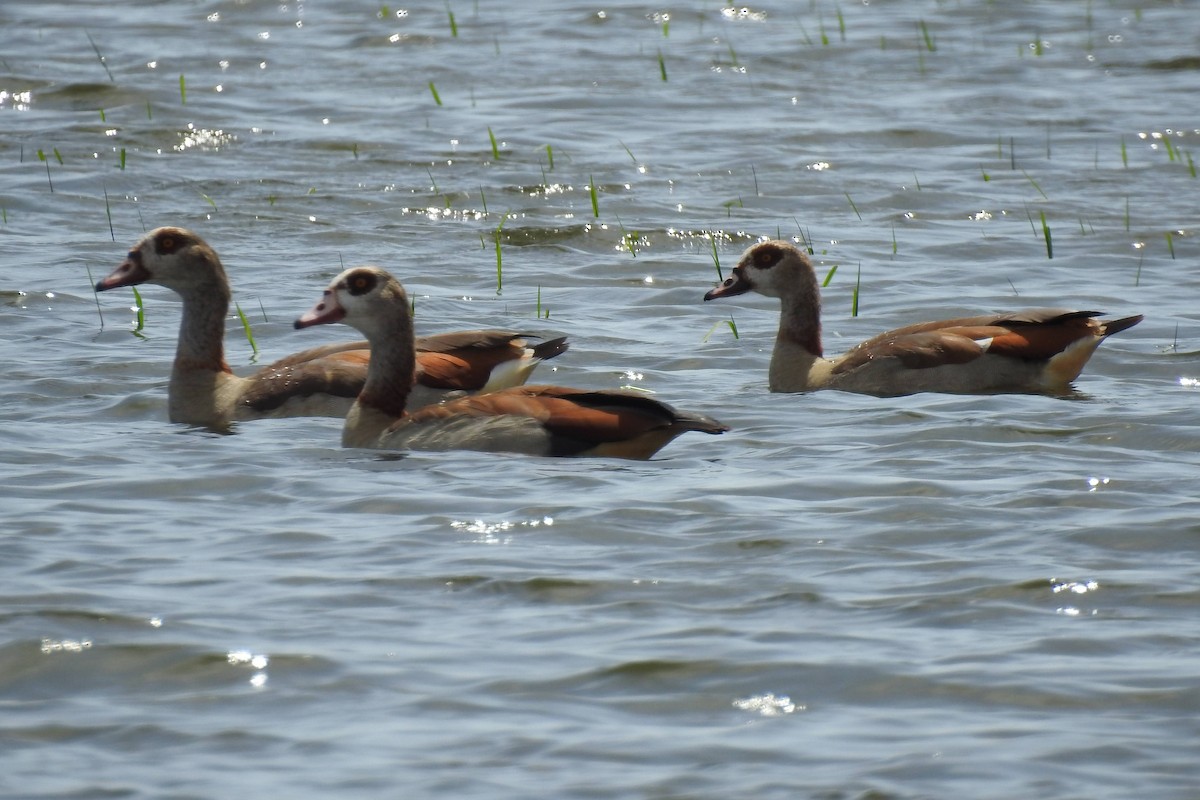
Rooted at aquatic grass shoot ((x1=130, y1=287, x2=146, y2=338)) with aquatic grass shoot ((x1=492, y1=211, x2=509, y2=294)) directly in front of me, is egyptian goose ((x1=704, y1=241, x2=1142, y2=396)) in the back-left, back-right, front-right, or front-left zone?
front-right

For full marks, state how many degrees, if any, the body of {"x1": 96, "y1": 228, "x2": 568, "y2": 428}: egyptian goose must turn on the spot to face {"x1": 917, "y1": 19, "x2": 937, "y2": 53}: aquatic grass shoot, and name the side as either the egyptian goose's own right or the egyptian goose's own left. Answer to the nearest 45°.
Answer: approximately 135° to the egyptian goose's own right

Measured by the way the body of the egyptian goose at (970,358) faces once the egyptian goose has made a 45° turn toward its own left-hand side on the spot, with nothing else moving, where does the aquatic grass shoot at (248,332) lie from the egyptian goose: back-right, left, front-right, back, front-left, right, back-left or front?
front-right

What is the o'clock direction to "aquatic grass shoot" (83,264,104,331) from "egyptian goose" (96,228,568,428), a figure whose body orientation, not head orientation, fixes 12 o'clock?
The aquatic grass shoot is roughly at 2 o'clock from the egyptian goose.

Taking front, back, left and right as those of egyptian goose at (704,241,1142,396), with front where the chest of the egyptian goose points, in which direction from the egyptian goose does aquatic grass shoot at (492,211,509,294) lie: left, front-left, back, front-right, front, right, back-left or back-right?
front-right

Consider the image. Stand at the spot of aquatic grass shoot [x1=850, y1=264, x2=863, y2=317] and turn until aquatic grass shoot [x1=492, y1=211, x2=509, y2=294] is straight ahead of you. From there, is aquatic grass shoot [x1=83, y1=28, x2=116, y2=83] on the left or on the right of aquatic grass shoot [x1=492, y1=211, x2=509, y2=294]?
right

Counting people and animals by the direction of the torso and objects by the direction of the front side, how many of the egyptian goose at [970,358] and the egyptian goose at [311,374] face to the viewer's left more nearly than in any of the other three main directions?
2

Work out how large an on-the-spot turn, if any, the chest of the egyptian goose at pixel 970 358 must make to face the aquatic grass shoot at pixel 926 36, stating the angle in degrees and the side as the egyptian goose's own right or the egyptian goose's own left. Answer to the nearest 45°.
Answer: approximately 90° to the egyptian goose's own right

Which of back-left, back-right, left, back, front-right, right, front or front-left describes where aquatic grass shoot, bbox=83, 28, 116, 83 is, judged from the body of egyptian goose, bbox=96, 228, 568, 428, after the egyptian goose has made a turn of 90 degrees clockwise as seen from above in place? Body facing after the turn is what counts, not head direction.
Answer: front

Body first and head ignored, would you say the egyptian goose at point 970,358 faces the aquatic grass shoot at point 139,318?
yes

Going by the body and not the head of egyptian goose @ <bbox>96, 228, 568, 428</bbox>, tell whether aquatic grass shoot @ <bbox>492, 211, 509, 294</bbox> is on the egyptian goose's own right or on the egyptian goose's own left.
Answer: on the egyptian goose's own right

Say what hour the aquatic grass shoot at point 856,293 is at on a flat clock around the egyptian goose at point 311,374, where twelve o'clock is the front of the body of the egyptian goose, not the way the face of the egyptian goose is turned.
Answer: The aquatic grass shoot is roughly at 5 o'clock from the egyptian goose.

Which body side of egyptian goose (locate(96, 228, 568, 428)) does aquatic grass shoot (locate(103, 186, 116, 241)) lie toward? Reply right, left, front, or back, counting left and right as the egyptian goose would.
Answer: right

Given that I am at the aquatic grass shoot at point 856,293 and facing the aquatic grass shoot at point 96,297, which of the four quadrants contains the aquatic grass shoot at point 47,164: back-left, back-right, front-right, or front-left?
front-right

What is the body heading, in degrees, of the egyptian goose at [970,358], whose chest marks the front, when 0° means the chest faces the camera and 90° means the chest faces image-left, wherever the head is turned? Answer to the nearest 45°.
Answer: approximately 90°

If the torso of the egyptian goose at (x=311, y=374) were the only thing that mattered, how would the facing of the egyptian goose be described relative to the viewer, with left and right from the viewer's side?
facing to the left of the viewer

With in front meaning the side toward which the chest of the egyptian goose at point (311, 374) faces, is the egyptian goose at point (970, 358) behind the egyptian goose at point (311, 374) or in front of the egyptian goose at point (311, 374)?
behind

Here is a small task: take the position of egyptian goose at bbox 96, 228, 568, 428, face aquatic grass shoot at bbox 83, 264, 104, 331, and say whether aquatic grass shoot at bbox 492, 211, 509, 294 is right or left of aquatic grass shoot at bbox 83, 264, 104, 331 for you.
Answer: right
